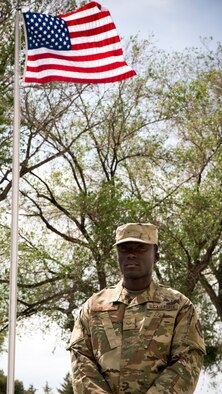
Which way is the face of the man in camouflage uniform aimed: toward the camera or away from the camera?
toward the camera

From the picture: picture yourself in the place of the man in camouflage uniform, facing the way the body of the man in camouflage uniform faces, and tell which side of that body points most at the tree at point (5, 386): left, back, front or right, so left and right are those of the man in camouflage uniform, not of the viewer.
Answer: back

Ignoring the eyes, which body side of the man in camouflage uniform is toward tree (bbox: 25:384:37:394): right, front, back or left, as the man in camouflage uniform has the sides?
back

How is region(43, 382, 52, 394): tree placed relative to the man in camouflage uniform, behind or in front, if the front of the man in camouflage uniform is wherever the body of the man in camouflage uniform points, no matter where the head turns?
behind

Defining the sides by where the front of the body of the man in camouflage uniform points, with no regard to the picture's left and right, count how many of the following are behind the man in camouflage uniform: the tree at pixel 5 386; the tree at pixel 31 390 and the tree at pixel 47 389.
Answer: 3

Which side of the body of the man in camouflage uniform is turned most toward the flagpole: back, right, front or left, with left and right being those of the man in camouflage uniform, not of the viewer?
back

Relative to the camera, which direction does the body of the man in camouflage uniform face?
toward the camera

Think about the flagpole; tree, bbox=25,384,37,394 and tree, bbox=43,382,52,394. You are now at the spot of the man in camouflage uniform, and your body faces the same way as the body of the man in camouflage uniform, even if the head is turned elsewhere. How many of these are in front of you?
0
